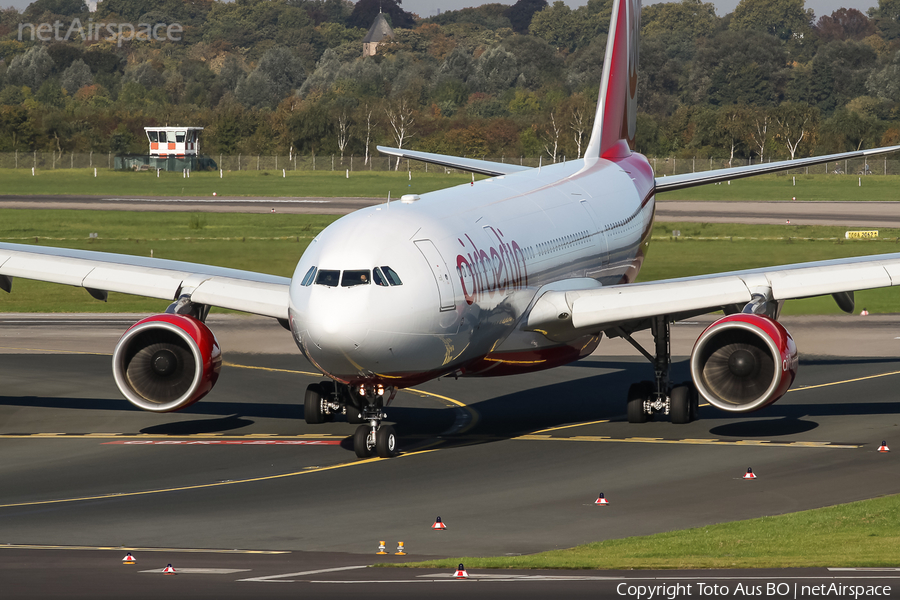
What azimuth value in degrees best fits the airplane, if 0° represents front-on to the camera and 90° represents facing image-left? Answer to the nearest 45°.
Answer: approximately 0°
